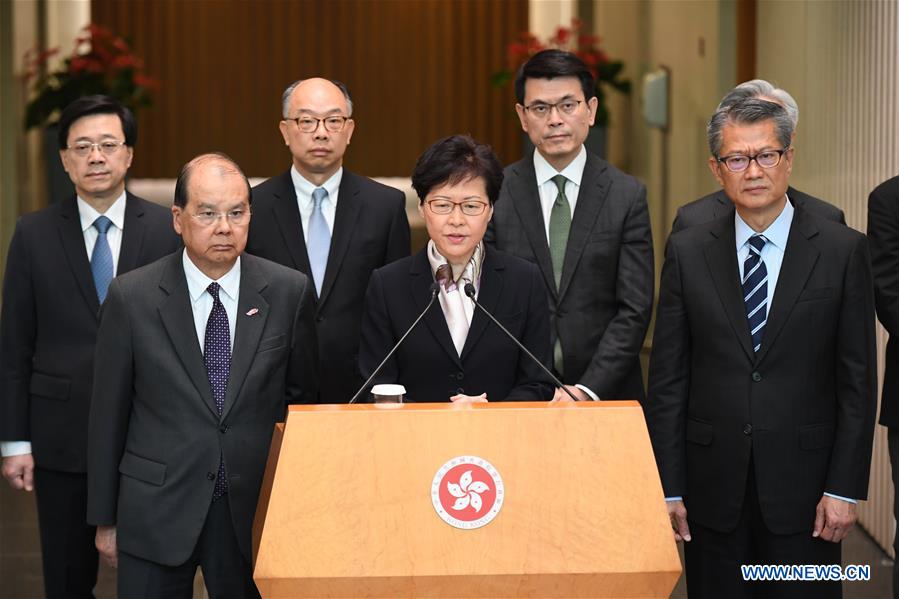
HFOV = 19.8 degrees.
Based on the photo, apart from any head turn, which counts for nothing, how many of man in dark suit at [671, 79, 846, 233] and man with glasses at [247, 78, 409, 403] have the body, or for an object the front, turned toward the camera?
2

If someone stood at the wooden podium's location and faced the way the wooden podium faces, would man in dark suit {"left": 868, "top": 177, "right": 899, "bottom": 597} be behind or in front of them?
behind

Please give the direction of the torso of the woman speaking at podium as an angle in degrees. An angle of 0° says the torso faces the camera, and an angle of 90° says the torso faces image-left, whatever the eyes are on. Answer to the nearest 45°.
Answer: approximately 0°

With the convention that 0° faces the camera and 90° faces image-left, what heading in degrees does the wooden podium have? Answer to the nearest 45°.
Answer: approximately 0°

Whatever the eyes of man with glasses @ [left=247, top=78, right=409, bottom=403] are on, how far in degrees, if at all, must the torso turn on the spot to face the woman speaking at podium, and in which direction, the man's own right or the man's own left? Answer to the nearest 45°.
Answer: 0° — they already face them
